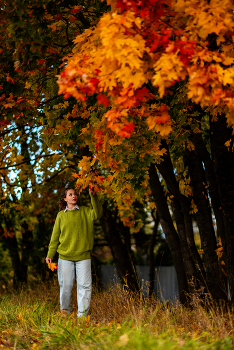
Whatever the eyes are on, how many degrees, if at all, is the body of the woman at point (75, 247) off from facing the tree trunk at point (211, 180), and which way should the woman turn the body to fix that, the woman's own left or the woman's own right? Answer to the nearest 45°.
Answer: approximately 90° to the woman's own left

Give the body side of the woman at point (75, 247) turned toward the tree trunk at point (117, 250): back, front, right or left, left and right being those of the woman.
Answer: back

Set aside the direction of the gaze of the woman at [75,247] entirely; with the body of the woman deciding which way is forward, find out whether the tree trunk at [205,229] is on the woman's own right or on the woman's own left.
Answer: on the woman's own left

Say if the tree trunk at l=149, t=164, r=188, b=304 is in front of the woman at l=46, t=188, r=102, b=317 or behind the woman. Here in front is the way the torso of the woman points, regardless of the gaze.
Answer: behind

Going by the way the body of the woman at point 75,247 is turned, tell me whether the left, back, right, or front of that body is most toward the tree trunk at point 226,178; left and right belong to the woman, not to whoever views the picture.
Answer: left

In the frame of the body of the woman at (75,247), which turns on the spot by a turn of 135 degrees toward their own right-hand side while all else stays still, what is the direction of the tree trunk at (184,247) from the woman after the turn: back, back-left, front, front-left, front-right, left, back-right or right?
right

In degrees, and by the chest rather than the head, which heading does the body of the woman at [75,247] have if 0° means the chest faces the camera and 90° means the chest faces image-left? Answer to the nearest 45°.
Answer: approximately 0°
